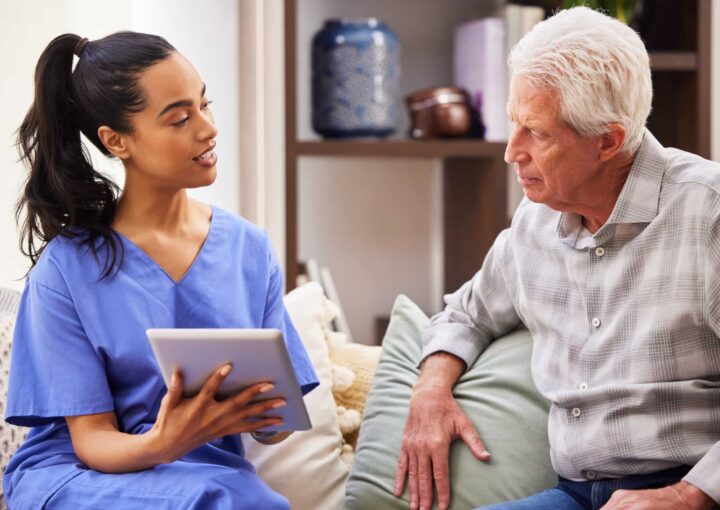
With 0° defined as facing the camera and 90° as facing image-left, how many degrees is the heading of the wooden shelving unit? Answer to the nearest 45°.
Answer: approximately 0°

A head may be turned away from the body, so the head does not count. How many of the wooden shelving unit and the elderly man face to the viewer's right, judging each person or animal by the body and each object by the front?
0

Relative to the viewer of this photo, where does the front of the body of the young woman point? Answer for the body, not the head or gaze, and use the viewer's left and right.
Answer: facing the viewer and to the right of the viewer

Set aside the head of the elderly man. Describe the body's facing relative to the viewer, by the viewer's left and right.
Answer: facing the viewer and to the left of the viewer

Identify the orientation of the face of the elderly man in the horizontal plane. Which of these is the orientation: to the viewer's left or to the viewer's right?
to the viewer's left

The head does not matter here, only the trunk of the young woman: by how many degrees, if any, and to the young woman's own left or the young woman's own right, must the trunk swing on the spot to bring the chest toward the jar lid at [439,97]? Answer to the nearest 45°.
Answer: approximately 90° to the young woman's own left

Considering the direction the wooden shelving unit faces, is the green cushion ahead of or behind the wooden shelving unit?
ahead

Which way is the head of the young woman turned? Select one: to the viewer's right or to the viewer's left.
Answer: to the viewer's right

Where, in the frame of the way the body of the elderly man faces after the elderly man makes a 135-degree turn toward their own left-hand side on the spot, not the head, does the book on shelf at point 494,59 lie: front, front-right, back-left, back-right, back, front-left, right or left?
left

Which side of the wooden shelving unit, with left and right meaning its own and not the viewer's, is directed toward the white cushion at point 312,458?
front

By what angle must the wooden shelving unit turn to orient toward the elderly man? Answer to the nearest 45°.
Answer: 0° — it already faces them
